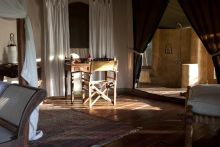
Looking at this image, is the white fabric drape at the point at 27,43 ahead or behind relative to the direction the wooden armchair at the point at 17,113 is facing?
behind
